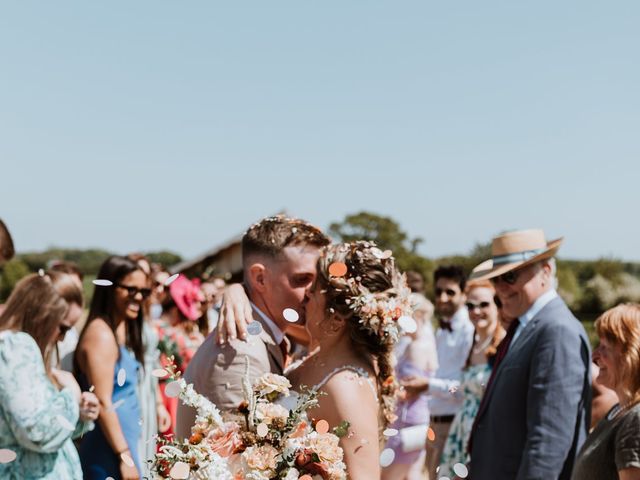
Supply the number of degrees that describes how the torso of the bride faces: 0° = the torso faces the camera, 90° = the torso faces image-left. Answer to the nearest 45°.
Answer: approximately 90°

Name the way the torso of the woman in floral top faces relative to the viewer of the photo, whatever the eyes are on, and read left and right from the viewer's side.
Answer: facing to the right of the viewer

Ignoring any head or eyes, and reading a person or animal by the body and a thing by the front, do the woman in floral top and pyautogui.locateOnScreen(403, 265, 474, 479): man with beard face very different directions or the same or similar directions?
very different directions

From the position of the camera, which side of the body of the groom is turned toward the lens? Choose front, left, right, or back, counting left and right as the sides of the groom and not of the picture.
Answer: right

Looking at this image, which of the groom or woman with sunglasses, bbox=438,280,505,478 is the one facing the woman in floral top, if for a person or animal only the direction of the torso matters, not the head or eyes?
the woman with sunglasses

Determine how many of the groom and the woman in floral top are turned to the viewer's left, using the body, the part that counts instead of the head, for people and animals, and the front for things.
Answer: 0

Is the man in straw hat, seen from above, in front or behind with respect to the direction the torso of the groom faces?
in front

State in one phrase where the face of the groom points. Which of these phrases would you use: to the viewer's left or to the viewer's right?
to the viewer's right

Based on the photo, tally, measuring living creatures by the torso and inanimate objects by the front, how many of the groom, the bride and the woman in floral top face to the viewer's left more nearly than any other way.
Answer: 1

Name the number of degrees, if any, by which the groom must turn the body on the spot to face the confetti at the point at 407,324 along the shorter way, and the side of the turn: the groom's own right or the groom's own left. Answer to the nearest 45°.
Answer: approximately 45° to the groom's own right

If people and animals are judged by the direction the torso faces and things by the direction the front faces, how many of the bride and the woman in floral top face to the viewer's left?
1
